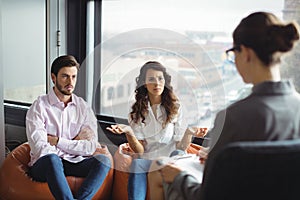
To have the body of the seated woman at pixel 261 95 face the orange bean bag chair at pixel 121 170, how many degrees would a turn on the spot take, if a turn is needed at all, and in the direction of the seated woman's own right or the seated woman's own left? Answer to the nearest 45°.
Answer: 0° — they already face it

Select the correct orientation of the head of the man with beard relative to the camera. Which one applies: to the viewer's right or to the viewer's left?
to the viewer's right

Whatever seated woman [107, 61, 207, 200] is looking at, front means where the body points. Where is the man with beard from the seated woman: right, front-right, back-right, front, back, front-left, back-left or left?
back-right

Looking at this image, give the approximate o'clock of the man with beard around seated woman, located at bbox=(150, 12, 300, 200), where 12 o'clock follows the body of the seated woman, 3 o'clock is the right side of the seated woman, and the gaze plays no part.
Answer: The man with beard is roughly at 12 o'clock from the seated woman.

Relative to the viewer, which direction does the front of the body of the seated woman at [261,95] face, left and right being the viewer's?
facing away from the viewer and to the left of the viewer

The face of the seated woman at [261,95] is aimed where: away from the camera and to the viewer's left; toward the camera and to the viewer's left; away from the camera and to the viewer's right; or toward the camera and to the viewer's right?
away from the camera and to the viewer's left

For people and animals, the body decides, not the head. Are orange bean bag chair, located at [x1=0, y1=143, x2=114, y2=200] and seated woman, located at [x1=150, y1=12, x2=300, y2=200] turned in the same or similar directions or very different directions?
very different directions
